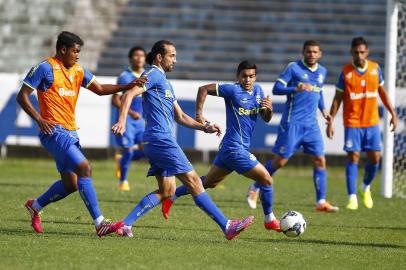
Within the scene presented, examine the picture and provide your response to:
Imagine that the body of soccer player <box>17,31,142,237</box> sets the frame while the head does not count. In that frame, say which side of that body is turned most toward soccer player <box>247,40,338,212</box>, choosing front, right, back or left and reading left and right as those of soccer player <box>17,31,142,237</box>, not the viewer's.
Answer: left

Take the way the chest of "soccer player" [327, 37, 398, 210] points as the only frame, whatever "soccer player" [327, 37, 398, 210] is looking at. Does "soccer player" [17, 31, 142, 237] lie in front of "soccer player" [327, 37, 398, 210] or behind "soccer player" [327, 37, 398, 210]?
in front

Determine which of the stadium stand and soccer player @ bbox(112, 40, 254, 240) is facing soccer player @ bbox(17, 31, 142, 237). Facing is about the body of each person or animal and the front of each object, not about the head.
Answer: the stadium stand

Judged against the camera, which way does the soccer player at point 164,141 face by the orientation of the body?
to the viewer's right

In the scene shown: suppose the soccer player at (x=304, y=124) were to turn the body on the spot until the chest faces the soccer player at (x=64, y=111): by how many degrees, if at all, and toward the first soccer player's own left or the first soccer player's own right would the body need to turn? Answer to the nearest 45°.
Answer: approximately 90° to the first soccer player's own right

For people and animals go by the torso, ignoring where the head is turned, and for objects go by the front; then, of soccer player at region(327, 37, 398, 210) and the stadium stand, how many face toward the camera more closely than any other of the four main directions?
2

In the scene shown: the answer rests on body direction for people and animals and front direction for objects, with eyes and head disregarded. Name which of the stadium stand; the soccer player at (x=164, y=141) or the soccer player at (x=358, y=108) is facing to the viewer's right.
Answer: the soccer player at (x=164, y=141)

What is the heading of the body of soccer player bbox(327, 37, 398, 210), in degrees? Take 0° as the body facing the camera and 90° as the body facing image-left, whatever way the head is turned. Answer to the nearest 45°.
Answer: approximately 0°

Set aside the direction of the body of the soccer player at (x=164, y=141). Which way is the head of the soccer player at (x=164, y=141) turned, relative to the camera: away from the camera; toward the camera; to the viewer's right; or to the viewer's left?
to the viewer's right
